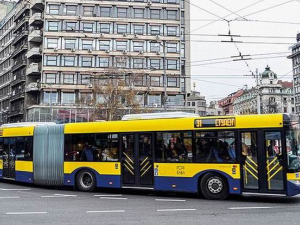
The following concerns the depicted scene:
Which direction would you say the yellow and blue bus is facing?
to the viewer's right
